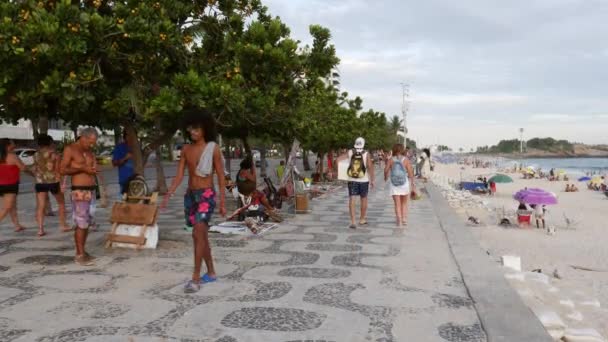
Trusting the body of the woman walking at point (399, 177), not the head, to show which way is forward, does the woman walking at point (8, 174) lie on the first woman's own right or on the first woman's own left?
on the first woman's own left

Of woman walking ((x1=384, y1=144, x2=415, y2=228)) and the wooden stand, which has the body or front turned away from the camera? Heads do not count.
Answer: the woman walking

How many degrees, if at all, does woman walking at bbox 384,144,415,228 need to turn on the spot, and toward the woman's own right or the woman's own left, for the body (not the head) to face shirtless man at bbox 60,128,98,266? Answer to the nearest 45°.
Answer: approximately 135° to the woman's own left

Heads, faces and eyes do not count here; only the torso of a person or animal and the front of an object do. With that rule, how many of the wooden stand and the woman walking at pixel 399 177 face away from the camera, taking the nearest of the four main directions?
1

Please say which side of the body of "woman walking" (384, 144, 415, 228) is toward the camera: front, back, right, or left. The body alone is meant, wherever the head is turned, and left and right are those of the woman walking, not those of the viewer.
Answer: back

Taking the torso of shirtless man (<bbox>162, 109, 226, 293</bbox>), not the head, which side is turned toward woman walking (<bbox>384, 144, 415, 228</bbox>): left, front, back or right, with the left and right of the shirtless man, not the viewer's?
back

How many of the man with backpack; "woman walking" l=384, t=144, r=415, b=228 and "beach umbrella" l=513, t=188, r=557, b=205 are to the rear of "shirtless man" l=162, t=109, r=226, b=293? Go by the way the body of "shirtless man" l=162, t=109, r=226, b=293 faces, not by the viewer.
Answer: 3

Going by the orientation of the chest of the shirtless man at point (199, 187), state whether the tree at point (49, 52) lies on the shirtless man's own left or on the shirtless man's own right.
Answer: on the shirtless man's own right

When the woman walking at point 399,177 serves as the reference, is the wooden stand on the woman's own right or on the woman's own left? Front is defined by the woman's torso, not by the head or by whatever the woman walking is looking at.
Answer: on the woman's own left

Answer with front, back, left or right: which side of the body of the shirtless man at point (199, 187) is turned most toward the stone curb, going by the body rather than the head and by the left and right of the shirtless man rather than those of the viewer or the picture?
left
